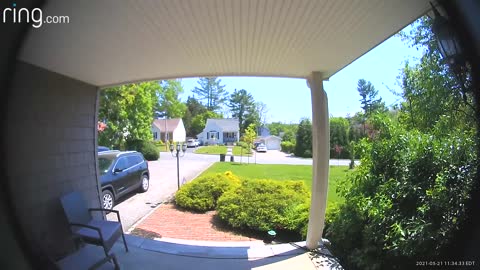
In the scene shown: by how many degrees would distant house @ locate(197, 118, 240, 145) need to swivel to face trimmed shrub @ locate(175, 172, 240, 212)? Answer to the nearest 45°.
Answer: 0° — it already faces it

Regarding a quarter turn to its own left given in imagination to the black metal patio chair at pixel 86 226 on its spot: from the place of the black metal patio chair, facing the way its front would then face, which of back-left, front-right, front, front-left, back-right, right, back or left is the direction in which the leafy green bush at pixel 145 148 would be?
front-left

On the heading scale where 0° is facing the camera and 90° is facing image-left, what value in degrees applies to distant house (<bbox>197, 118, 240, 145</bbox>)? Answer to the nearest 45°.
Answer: approximately 0°

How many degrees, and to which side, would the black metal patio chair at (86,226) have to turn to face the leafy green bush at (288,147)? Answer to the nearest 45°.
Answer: approximately 90° to its left

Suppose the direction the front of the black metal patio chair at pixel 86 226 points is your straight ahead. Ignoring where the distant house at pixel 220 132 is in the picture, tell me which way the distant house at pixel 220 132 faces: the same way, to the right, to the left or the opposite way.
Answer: to the right

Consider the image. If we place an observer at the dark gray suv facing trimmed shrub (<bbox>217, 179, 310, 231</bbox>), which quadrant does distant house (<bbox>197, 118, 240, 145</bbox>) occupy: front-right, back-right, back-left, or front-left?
back-left

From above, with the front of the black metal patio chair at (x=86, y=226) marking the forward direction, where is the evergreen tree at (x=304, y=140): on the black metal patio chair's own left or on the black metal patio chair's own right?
on the black metal patio chair's own left

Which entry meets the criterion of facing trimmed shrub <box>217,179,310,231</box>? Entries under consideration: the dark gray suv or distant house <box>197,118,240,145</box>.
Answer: the distant house

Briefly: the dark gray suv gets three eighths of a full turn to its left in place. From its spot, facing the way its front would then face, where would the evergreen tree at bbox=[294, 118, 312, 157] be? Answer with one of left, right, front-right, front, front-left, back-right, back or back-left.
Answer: front-left

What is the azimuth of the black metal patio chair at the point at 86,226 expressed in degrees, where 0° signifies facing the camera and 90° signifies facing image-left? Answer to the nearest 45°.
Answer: approximately 315°

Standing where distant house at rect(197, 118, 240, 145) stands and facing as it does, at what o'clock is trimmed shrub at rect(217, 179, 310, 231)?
The trimmed shrub is roughly at 12 o'clock from the distant house.

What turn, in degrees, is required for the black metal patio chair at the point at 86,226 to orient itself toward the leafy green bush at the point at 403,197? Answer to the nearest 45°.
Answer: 0° — it already faces it

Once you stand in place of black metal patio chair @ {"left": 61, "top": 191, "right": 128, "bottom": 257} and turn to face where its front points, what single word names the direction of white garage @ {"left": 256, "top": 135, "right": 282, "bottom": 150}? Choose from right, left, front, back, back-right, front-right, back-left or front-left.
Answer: left

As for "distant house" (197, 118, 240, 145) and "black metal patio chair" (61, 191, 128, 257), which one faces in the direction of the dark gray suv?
the distant house
